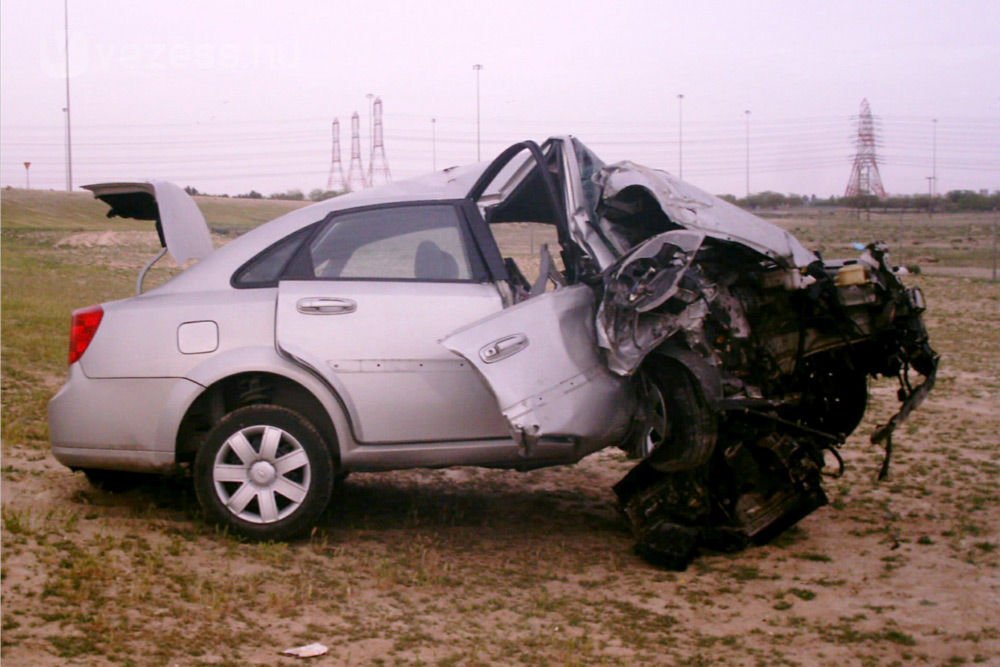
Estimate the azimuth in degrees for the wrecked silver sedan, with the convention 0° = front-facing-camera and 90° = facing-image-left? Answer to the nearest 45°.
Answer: approximately 270°

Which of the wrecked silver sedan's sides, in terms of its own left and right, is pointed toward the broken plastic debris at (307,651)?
right
